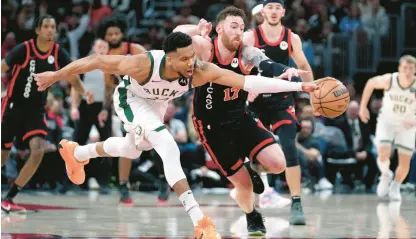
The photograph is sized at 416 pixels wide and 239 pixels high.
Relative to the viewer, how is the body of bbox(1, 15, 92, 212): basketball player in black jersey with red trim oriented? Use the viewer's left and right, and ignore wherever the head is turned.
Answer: facing the viewer and to the right of the viewer

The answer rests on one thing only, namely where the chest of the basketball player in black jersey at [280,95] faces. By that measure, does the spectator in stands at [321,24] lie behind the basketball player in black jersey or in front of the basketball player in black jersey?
behind

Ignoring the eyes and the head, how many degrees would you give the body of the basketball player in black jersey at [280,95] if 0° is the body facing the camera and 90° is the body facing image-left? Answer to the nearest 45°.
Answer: approximately 0°

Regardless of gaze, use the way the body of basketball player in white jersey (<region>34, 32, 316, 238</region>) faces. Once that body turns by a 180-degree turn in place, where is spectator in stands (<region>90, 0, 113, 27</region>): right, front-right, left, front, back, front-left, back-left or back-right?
front-right

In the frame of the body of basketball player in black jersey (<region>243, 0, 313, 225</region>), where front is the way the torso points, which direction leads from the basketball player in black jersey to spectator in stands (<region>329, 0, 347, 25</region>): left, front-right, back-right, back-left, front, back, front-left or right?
back

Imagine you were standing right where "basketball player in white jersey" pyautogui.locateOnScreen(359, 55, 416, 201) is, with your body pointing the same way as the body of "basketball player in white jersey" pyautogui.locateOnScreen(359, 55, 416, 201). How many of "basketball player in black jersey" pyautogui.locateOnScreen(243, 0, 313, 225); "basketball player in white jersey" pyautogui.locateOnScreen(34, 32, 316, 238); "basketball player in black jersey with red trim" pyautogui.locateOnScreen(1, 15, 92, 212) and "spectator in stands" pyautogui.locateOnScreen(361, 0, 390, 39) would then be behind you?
1

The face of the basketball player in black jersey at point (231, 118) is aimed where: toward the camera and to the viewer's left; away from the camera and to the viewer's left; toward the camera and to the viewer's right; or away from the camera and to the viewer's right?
toward the camera and to the viewer's right

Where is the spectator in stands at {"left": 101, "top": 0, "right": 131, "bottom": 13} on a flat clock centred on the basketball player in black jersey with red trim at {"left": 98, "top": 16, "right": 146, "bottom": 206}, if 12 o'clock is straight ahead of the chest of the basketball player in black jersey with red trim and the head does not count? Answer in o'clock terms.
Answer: The spectator in stands is roughly at 6 o'clock from the basketball player in black jersey with red trim.

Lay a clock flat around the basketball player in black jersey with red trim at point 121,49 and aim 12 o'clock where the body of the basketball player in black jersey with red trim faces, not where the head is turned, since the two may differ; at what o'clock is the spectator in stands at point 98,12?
The spectator in stands is roughly at 6 o'clock from the basketball player in black jersey with red trim.

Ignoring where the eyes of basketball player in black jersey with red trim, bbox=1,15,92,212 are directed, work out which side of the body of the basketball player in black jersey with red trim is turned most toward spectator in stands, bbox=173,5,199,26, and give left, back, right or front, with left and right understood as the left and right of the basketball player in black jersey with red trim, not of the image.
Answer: left

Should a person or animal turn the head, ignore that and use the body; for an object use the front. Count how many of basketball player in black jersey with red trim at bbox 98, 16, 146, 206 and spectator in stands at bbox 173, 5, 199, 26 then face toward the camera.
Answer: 2
